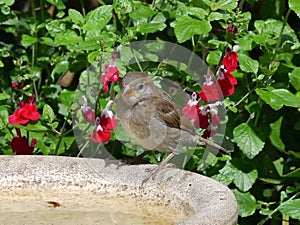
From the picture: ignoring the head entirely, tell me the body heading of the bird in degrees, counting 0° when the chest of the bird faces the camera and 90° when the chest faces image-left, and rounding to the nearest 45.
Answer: approximately 45°

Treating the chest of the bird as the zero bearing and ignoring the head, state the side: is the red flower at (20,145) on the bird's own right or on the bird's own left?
on the bird's own right

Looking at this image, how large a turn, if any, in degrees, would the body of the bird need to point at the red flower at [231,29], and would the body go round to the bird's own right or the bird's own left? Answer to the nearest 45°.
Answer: approximately 180°

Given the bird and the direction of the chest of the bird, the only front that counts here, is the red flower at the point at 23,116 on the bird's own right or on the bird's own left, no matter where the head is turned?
on the bird's own right
